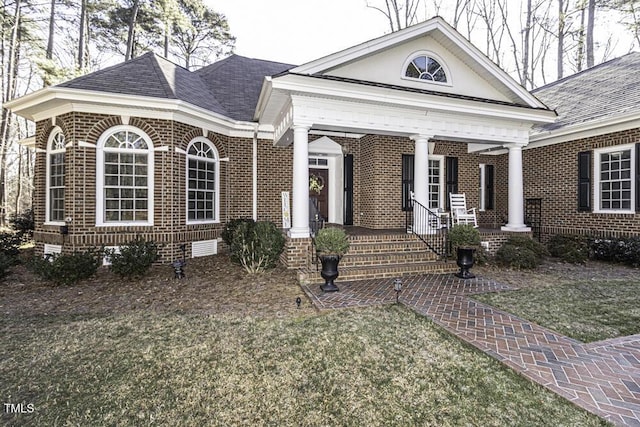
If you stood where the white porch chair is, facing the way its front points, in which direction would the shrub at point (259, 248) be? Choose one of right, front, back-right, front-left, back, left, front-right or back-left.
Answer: right

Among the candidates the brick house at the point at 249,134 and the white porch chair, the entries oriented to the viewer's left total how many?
0

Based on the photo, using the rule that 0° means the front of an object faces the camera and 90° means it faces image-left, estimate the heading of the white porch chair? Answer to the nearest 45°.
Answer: approximately 315°

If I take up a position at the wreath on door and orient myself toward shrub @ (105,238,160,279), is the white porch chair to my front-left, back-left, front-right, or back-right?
back-left
